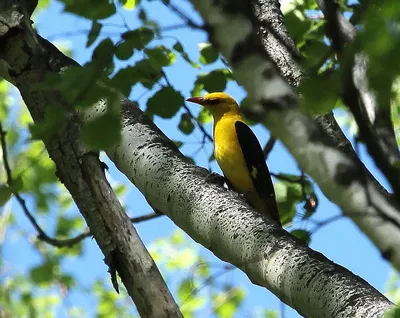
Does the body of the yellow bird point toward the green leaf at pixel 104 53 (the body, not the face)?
yes

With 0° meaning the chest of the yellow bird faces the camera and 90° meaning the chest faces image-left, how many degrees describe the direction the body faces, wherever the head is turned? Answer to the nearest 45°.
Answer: approximately 90°

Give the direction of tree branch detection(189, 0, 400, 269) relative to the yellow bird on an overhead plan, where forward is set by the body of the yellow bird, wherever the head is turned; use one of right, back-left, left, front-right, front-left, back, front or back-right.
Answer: left

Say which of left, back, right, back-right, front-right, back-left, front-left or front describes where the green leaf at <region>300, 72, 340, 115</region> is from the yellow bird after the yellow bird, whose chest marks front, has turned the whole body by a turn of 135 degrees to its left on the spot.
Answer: front-right
